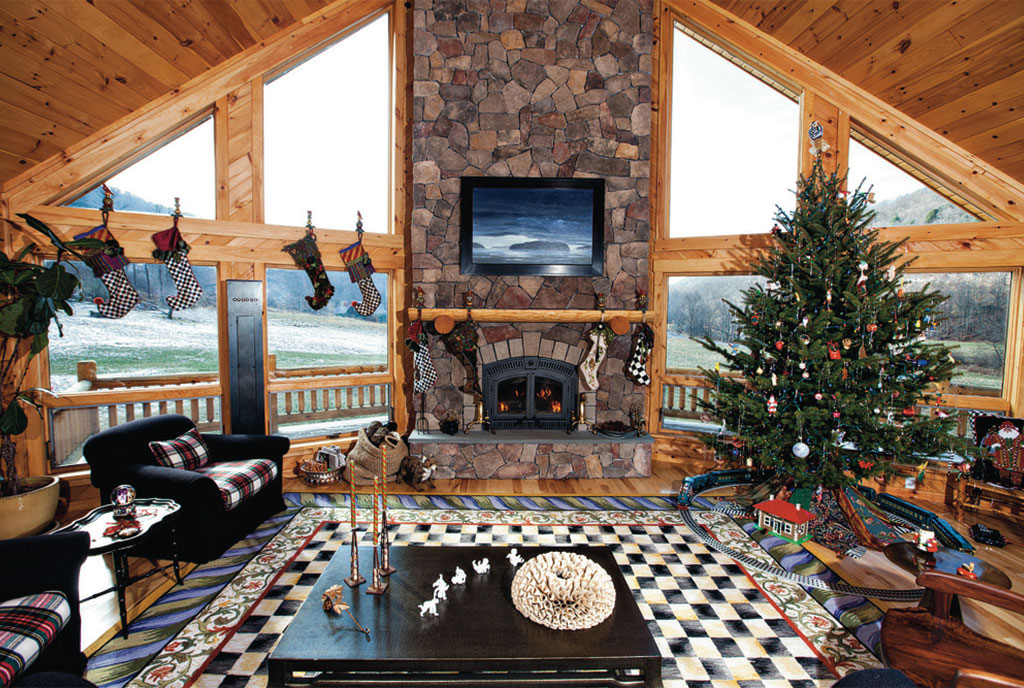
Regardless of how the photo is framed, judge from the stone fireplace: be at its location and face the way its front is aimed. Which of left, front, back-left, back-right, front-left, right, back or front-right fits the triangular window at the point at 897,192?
left

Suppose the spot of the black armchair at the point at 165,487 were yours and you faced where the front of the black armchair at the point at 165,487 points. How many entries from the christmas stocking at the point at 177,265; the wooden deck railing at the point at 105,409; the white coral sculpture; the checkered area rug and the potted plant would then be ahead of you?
2

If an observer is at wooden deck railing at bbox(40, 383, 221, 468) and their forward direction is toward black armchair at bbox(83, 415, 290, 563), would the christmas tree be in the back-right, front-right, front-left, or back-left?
front-left

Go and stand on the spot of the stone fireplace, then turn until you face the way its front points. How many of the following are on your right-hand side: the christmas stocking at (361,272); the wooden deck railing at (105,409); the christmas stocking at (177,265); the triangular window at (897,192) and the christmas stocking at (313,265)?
4

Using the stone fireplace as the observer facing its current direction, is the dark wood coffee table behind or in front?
in front

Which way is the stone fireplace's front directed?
toward the camera

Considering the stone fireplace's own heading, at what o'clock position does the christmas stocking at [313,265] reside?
The christmas stocking is roughly at 3 o'clock from the stone fireplace.

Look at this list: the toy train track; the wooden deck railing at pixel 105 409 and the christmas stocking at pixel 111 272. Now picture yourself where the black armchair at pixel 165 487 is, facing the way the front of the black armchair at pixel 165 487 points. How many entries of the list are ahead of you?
1

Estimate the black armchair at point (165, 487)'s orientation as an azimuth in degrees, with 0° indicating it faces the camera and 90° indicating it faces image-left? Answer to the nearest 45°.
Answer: approximately 315°

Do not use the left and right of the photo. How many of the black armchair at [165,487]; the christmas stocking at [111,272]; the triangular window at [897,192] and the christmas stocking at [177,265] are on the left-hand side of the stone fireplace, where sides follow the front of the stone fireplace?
1

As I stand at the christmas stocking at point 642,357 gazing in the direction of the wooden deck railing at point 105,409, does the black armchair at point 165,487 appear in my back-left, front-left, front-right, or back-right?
front-left

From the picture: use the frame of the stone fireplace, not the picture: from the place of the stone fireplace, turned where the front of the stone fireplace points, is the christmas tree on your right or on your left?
on your left

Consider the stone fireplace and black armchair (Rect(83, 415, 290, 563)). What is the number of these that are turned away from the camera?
0

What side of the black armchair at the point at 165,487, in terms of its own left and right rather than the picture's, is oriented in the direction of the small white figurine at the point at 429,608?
front

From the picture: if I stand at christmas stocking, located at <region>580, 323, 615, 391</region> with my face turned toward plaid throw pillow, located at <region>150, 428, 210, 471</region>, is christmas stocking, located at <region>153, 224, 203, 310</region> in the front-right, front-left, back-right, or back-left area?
front-right

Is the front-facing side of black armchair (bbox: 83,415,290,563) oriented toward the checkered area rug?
yes

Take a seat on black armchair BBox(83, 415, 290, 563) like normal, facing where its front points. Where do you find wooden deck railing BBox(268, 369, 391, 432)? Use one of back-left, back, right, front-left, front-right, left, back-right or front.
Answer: left

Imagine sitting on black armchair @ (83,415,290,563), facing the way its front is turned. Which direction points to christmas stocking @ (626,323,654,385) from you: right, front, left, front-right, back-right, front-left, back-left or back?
front-left

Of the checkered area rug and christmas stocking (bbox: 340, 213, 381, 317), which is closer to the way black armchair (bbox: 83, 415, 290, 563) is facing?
the checkered area rug

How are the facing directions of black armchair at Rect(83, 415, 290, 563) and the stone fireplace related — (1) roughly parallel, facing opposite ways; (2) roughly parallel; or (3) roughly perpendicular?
roughly perpendicular
